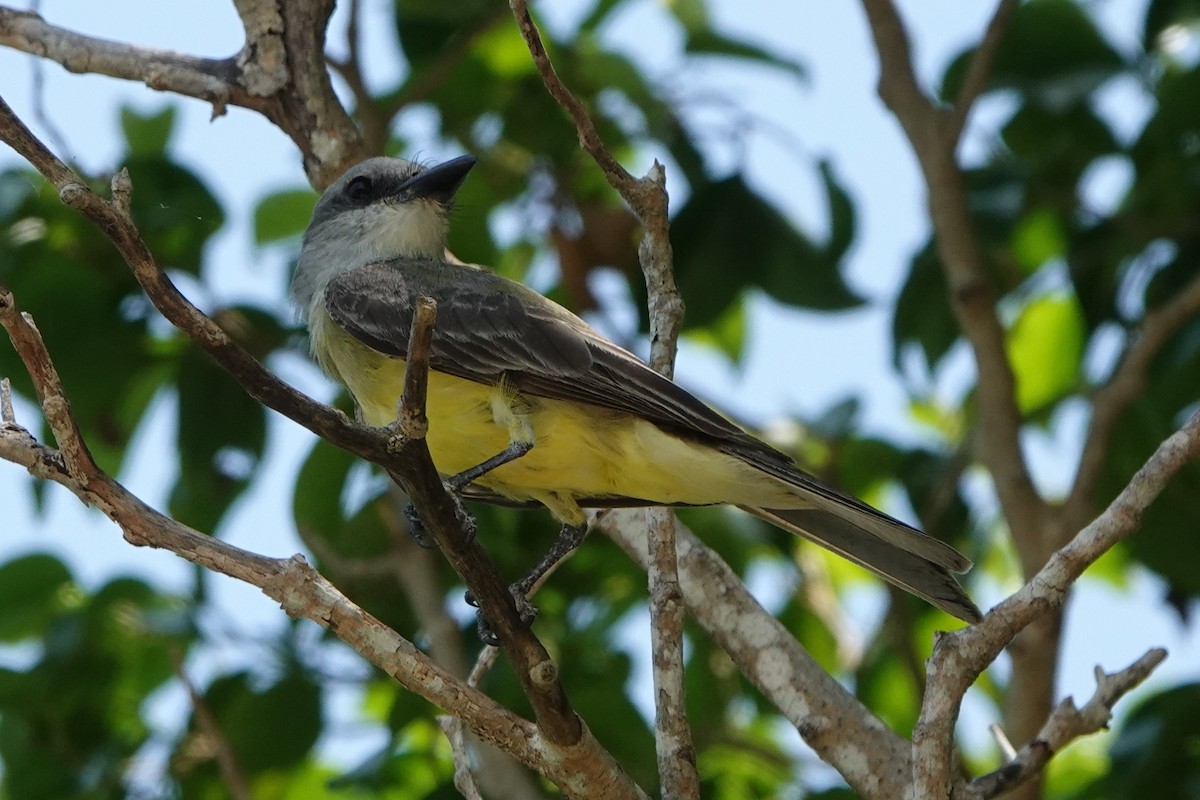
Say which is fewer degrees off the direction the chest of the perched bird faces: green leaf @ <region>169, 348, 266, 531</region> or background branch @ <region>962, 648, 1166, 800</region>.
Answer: the green leaf

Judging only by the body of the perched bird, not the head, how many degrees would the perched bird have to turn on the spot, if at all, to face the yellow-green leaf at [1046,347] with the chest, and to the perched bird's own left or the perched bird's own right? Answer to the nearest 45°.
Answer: approximately 135° to the perched bird's own right

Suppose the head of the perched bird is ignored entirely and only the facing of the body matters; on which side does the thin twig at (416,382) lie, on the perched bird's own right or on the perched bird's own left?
on the perched bird's own left

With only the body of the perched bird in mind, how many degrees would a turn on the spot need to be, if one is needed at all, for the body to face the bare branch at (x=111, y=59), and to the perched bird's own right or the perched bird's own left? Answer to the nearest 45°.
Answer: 0° — it already faces it

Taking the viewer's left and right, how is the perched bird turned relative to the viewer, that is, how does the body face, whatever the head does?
facing to the left of the viewer

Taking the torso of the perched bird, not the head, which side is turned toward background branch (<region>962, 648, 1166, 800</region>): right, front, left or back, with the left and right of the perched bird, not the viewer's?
back
